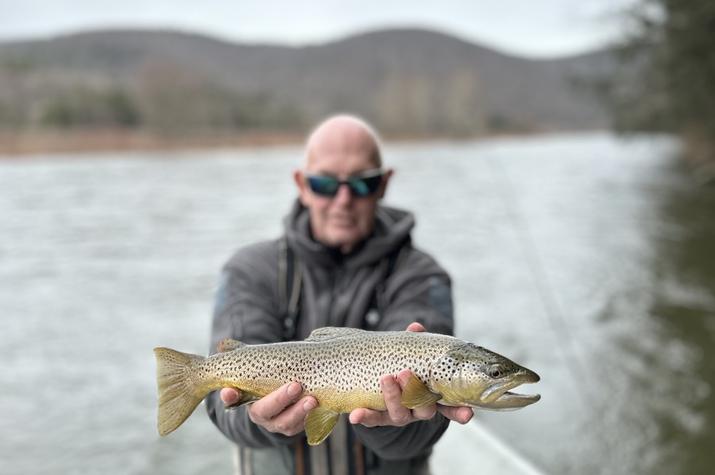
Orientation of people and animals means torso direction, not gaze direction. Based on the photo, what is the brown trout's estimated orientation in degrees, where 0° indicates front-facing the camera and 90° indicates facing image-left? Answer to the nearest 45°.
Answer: approximately 270°

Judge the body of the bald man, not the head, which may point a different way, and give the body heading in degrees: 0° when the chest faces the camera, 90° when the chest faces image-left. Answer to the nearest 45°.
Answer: approximately 0°
